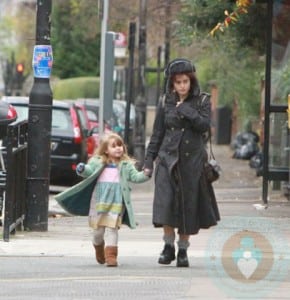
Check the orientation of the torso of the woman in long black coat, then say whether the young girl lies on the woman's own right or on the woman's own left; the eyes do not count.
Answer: on the woman's own right

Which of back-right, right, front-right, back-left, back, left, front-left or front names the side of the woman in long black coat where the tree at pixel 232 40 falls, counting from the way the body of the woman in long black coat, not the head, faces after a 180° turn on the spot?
front

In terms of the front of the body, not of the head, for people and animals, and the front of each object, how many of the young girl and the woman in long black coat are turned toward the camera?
2

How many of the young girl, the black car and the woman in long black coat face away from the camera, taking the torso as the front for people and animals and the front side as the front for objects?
1

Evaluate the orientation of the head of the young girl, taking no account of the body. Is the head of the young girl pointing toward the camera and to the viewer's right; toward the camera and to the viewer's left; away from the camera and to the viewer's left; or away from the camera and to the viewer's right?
toward the camera and to the viewer's right

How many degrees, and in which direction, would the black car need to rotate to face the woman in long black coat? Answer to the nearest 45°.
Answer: approximately 180°

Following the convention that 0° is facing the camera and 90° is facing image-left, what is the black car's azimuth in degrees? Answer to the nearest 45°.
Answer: approximately 180°

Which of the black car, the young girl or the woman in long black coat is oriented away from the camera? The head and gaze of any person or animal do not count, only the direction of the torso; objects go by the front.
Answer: the black car

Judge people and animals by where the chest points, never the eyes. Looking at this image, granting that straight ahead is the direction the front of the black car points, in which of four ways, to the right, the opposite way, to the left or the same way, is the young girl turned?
the opposite way

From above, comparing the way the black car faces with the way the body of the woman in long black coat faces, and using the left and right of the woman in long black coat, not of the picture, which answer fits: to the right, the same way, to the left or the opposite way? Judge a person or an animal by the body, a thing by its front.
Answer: the opposite way

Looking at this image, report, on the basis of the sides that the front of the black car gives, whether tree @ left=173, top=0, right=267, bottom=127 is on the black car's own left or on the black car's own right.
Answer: on the black car's own right

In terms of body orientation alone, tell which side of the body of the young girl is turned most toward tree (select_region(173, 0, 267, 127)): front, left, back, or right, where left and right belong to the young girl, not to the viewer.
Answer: back
